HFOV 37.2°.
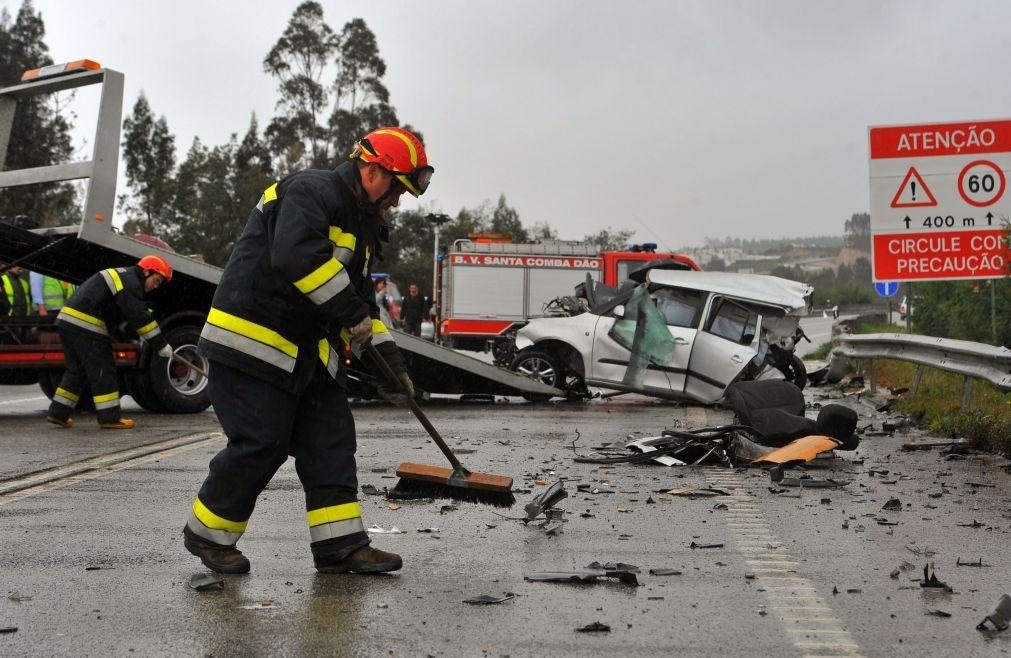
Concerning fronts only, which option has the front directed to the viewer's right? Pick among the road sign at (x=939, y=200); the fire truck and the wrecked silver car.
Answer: the fire truck

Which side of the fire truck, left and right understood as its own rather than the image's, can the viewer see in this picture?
right

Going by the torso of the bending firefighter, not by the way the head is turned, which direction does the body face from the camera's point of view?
to the viewer's right

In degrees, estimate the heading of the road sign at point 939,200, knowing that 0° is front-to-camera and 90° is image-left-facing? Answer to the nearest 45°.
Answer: approximately 0°

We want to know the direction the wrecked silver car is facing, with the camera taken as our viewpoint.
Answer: facing to the left of the viewer

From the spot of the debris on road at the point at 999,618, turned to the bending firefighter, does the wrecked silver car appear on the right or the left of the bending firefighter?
right

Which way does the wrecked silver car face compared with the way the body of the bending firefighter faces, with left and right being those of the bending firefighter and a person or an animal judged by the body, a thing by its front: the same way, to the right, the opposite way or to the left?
the opposite way

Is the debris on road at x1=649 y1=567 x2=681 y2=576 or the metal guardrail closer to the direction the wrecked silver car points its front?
the debris on road

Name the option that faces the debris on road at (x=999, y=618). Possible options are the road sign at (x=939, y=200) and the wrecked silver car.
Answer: the road sign
